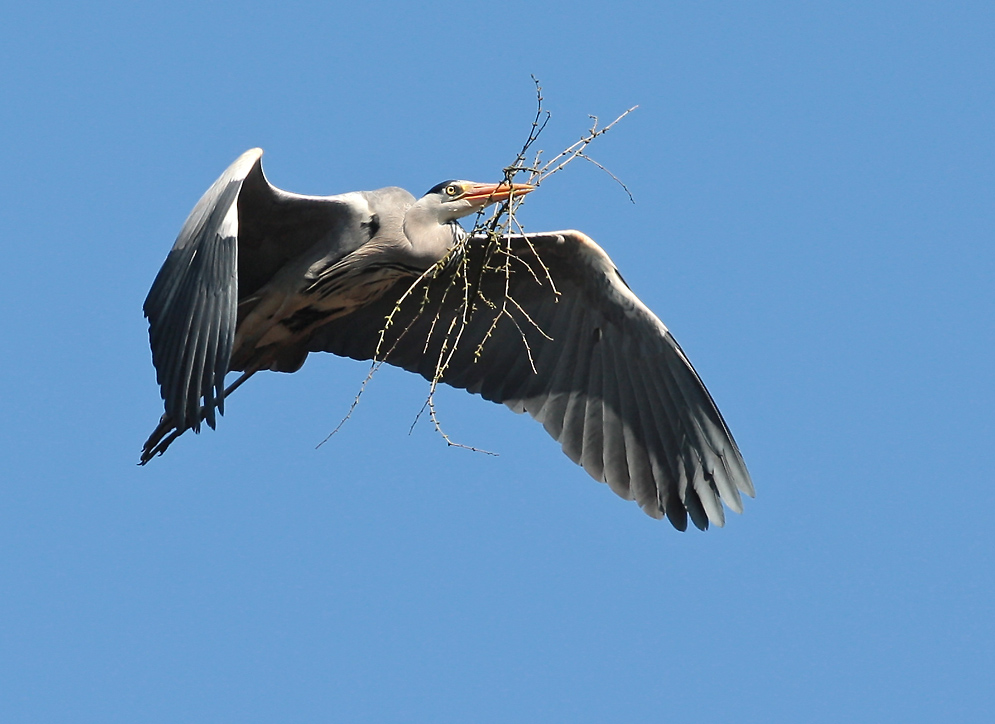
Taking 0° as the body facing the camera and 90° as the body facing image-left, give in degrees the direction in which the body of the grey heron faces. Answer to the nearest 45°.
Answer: approximately 315°
